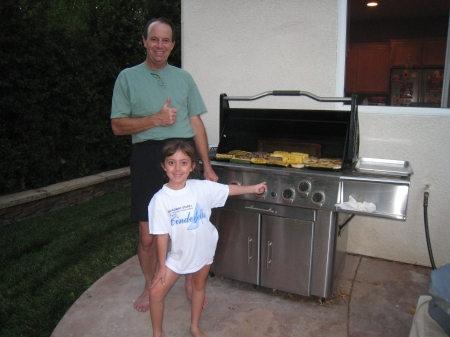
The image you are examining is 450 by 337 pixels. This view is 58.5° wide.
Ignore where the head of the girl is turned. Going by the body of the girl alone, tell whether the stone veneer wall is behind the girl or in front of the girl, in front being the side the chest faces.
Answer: behind

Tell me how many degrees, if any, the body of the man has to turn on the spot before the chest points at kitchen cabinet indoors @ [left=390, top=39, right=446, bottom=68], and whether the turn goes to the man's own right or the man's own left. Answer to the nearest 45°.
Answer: approximately 135° to the man's own left

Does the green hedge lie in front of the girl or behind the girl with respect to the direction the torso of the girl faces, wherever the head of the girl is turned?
behind

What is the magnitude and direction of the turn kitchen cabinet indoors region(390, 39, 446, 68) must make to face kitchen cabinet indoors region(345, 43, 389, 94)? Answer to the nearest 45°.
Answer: approximately 90° to its right

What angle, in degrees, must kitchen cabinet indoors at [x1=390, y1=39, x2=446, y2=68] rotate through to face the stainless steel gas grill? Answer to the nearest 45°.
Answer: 0° — it already faces it

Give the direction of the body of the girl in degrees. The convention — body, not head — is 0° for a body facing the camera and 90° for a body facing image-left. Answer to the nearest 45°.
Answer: approximately 0°

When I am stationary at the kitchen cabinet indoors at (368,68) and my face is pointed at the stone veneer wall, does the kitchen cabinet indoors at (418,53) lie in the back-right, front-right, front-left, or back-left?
back-left

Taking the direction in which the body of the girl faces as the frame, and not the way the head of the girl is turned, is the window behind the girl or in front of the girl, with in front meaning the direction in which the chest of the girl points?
behind
